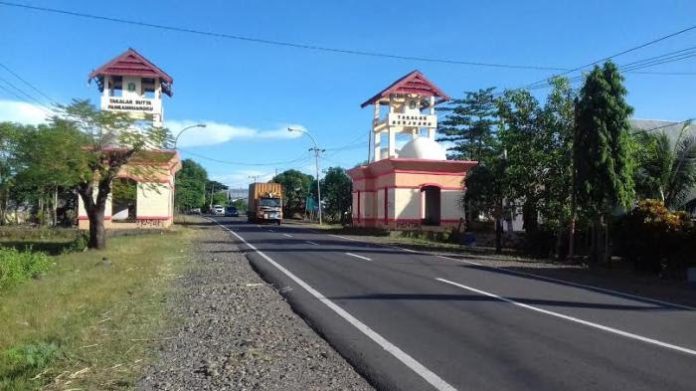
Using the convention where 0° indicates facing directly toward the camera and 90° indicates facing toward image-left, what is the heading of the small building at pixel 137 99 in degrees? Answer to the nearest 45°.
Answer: approximately 0°

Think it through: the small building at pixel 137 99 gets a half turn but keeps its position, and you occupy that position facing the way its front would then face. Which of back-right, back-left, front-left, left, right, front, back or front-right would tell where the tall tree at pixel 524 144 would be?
back-right

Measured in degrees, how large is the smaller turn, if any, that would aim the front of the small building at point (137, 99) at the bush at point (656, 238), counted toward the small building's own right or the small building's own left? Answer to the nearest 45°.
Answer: approximately 45° to the small building's own left

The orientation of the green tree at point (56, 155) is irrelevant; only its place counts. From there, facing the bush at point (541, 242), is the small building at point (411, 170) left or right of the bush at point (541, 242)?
left

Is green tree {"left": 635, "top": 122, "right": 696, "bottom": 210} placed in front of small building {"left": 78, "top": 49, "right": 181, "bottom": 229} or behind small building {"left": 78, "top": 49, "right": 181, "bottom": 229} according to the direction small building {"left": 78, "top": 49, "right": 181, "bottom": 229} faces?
in front

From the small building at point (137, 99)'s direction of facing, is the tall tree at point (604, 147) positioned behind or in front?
in front

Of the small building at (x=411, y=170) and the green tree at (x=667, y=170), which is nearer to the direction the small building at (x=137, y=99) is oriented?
the green tree

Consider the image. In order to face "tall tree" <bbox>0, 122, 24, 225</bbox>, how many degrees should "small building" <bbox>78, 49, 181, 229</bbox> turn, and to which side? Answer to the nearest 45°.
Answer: approximately 90° to its right

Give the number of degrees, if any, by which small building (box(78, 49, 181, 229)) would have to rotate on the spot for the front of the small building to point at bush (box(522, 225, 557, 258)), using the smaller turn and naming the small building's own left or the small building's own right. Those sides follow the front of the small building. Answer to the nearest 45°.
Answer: approximately 45° to the small building's own left
